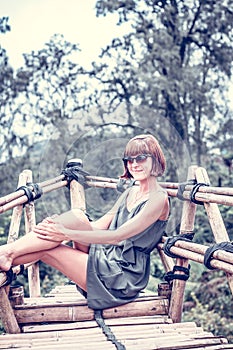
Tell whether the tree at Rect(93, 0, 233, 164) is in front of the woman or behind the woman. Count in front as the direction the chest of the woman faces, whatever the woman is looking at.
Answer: behind

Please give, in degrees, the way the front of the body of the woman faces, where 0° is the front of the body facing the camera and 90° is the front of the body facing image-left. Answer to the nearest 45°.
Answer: approximately 45°
